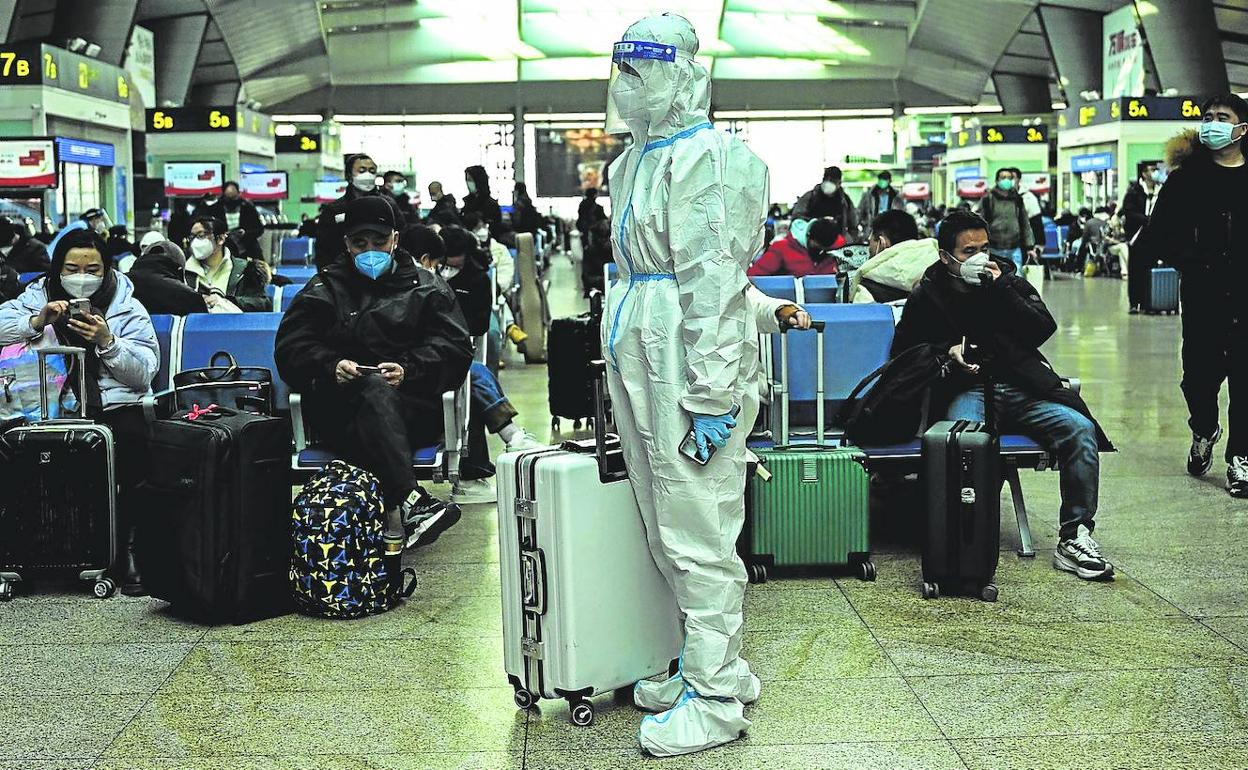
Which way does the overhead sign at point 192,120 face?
toward the camera

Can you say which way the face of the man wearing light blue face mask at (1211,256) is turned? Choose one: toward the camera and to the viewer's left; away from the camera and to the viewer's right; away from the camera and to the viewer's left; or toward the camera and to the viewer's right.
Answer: toward the camera and to the viewer's left

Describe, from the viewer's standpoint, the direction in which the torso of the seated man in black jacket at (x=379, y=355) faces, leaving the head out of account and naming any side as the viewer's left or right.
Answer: facing the viewer

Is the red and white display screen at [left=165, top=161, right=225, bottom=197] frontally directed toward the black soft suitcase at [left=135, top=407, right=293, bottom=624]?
yes

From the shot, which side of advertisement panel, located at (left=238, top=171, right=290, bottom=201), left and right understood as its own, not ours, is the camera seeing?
front

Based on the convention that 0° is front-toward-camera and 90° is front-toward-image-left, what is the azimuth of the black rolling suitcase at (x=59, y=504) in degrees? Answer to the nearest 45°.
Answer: approximately 0°

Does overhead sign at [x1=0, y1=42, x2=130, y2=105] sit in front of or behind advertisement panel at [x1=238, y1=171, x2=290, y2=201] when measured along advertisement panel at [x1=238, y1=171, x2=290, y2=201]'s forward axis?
in front

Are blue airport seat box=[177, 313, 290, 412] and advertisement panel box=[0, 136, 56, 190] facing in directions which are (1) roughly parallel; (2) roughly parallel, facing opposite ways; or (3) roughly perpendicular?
roughly parallel

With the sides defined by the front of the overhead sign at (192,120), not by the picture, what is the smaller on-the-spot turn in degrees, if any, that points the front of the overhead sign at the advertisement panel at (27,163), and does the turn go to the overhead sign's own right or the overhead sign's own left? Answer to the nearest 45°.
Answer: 0° — it already faces it

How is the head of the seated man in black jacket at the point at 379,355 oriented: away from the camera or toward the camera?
toward the camera
